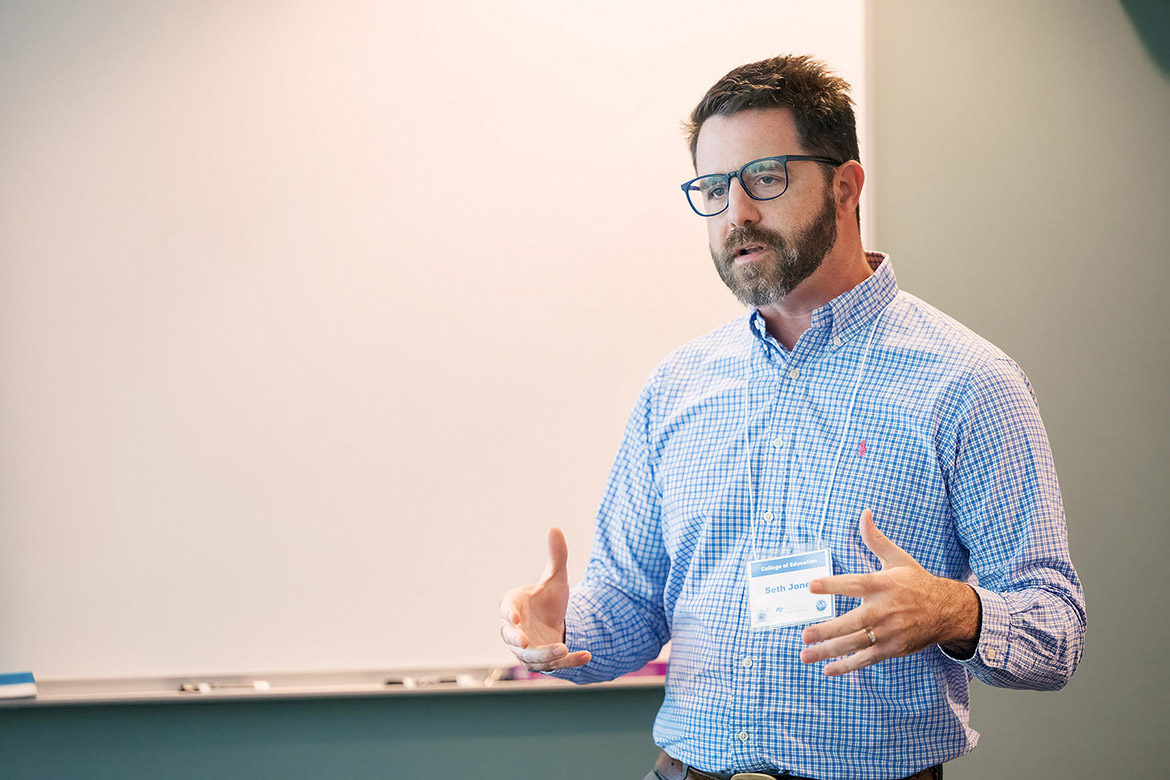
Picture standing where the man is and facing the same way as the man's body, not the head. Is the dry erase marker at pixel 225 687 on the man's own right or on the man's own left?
on the man's own right

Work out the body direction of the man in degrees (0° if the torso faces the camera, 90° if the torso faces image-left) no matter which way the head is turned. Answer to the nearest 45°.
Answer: approximately 45°

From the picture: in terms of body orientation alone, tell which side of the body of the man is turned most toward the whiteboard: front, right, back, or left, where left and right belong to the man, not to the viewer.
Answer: right

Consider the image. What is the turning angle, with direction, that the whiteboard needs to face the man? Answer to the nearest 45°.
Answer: approximately 45° to its left

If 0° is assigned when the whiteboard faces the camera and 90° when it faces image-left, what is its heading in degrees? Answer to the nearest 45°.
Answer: approximately 0°

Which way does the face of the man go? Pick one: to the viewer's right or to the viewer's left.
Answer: to the viewer's left
